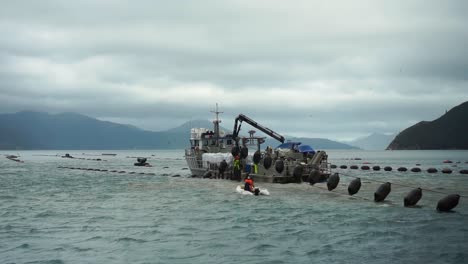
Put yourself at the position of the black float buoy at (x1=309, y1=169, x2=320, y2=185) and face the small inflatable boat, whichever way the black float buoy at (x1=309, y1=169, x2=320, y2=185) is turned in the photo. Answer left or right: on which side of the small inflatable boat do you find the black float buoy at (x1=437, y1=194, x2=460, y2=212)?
left

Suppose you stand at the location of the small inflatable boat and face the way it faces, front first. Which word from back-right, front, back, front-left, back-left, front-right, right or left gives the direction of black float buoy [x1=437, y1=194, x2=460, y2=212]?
back-left

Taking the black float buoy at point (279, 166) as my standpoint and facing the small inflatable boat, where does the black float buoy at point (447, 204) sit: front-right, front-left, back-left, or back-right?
front-left
